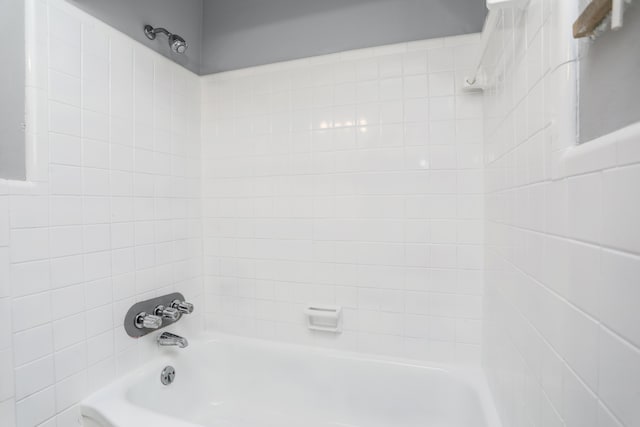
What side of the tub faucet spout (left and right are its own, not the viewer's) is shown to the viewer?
right

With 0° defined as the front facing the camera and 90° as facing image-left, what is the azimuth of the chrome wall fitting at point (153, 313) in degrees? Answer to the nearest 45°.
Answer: approximately 315°
